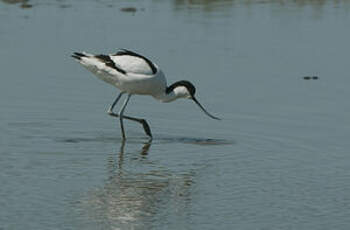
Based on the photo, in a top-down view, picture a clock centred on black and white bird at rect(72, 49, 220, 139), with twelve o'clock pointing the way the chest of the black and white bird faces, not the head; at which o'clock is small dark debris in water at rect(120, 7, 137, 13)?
The small dark debris in water is roughly at 9 o'clock from the black and white bird.

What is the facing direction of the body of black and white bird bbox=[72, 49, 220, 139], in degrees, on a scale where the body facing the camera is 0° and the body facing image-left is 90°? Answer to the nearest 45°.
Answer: approximately 270°
